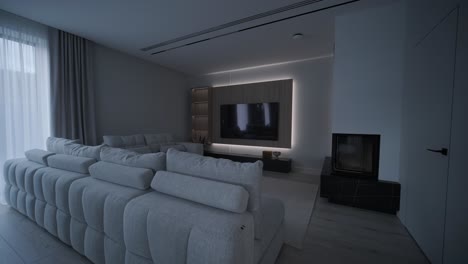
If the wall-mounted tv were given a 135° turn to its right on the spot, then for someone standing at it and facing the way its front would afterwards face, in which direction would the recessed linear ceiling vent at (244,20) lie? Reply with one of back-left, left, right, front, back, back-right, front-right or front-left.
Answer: back

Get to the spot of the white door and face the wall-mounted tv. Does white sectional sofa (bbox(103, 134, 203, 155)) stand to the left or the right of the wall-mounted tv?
left

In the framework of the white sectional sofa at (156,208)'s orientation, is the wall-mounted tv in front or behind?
in front

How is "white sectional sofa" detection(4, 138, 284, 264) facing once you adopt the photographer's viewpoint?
facing away from the viewer and to the right of the viewer

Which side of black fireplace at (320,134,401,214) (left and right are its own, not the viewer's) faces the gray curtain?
right

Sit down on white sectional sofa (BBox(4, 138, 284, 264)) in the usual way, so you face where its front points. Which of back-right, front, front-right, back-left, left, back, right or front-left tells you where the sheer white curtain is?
left

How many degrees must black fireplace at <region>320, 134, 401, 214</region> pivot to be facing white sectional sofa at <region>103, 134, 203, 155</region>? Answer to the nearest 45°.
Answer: approximately 45° to its right

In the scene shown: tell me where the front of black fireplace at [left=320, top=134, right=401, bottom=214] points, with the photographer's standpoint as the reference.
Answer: facing the viewer and to the left of the viewer

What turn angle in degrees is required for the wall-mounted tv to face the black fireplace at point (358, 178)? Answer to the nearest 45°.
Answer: approximately 90° to its left

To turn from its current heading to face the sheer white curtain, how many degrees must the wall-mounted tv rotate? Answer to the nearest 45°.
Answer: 0° — it already faces it

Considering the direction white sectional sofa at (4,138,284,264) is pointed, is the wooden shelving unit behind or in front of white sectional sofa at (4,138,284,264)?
in front

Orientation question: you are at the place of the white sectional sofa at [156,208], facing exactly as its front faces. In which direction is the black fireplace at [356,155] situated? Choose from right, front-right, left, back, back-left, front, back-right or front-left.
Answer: front-right

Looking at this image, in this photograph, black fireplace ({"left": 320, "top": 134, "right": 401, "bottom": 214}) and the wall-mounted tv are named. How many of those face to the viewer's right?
0

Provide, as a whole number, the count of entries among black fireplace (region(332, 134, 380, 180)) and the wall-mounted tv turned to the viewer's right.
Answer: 0
